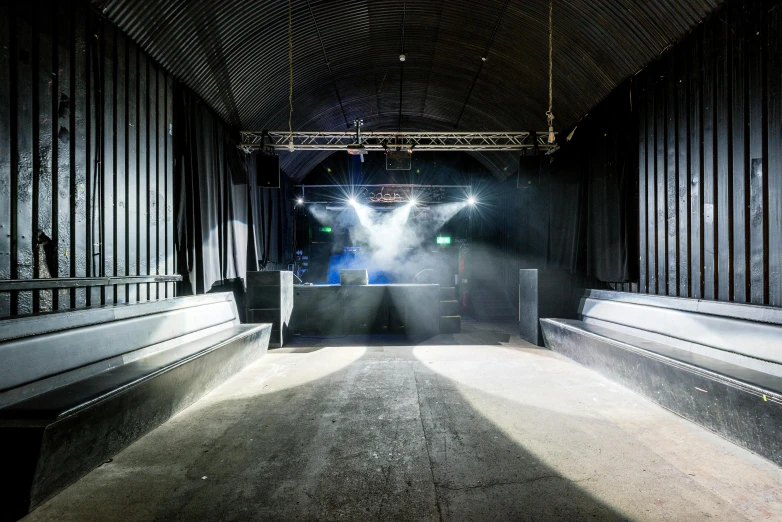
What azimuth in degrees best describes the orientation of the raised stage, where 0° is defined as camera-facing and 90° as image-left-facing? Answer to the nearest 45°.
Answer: approximately 0°

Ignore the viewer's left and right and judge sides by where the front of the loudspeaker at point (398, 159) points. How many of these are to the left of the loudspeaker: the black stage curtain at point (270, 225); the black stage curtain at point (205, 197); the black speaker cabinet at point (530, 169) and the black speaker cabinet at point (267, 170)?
1

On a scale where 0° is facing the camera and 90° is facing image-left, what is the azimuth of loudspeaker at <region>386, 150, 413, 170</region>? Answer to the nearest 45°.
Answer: approximately 0°

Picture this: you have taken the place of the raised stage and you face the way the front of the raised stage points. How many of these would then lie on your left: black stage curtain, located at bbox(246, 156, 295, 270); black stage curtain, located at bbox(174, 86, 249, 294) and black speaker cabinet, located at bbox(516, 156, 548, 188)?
1

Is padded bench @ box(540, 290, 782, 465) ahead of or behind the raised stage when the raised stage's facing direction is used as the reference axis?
ahead

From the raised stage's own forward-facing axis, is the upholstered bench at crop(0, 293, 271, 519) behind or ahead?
ahead

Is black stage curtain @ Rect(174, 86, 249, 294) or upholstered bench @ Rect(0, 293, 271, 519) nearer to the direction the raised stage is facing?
the upholstered bench

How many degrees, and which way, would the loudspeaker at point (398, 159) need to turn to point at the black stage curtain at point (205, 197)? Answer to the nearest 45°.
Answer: approximately 45° to its right

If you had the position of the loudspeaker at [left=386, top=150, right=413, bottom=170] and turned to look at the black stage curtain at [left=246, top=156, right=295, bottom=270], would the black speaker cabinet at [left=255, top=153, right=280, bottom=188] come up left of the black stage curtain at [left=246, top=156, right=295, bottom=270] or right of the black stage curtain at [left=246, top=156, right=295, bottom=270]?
left
